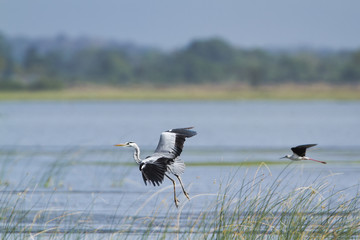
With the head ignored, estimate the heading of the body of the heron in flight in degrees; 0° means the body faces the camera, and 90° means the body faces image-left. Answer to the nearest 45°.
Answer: approximately 90°
